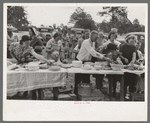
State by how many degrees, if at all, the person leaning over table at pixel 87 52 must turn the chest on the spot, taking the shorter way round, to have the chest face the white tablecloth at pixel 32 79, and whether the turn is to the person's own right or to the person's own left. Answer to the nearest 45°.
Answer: approximately 90° to the person's own right
